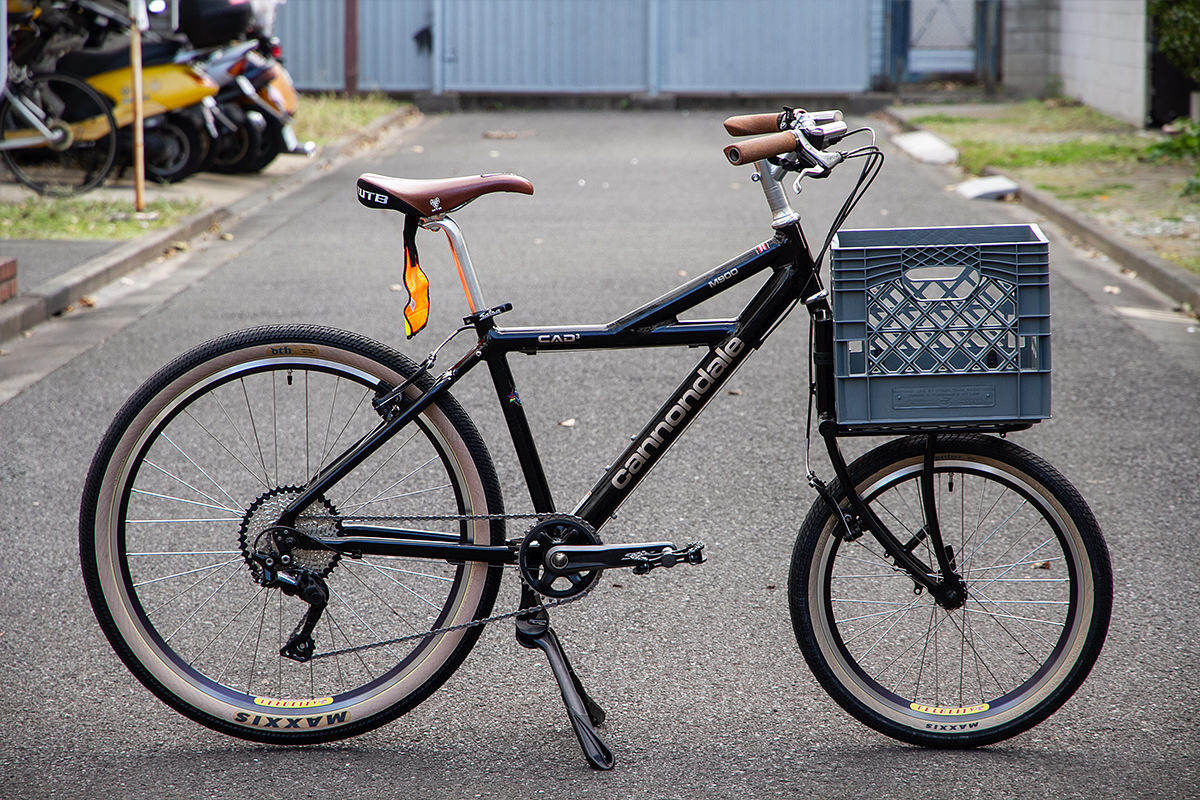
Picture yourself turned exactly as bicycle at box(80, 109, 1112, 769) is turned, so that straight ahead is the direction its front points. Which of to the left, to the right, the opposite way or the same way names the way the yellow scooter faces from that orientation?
the opposite way

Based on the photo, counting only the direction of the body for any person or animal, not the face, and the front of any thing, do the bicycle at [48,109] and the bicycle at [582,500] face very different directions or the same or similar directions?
very different directions

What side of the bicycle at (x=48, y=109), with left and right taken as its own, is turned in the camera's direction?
left

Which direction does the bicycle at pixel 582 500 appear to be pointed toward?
to the viewer's right

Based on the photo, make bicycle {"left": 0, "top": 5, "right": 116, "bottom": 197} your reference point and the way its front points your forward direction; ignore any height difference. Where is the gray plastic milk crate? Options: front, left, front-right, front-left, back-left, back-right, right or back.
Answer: left

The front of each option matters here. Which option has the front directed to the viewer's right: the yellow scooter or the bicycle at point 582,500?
the bicycle

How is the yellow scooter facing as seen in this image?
to the viewer's left

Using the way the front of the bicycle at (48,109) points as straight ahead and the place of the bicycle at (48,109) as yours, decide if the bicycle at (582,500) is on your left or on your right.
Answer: on your left
